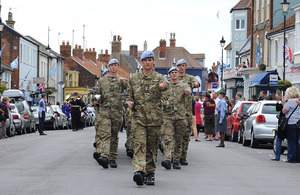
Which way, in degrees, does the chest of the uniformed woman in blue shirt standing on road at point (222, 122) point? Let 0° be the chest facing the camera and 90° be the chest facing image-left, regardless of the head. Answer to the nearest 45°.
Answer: approximately 90°

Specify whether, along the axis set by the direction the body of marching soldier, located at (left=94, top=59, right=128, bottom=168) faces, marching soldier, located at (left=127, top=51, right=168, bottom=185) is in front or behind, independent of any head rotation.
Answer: in front

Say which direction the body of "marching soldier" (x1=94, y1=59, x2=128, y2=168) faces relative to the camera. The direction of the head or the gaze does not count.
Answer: toward the camera

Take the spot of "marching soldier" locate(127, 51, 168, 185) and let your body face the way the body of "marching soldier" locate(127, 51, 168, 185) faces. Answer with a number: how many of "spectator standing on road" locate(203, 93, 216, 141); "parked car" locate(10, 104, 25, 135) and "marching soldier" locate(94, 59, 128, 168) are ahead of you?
0

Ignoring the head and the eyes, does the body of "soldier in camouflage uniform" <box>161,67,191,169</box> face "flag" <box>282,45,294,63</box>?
no

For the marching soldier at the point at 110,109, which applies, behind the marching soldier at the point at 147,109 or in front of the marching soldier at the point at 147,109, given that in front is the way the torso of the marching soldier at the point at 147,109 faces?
behind

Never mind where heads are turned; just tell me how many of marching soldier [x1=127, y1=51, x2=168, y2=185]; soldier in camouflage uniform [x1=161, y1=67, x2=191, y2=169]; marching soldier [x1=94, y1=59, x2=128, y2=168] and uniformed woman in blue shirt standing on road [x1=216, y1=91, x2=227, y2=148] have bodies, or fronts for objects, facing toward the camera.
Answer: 3

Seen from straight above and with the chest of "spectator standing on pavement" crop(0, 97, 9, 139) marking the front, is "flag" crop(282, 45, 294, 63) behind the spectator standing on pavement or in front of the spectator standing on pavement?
in front

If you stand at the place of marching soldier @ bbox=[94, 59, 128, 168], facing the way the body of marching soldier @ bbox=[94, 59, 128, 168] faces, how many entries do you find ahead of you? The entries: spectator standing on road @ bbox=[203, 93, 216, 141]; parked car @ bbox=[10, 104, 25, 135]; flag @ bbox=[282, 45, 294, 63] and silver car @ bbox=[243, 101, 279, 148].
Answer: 0
